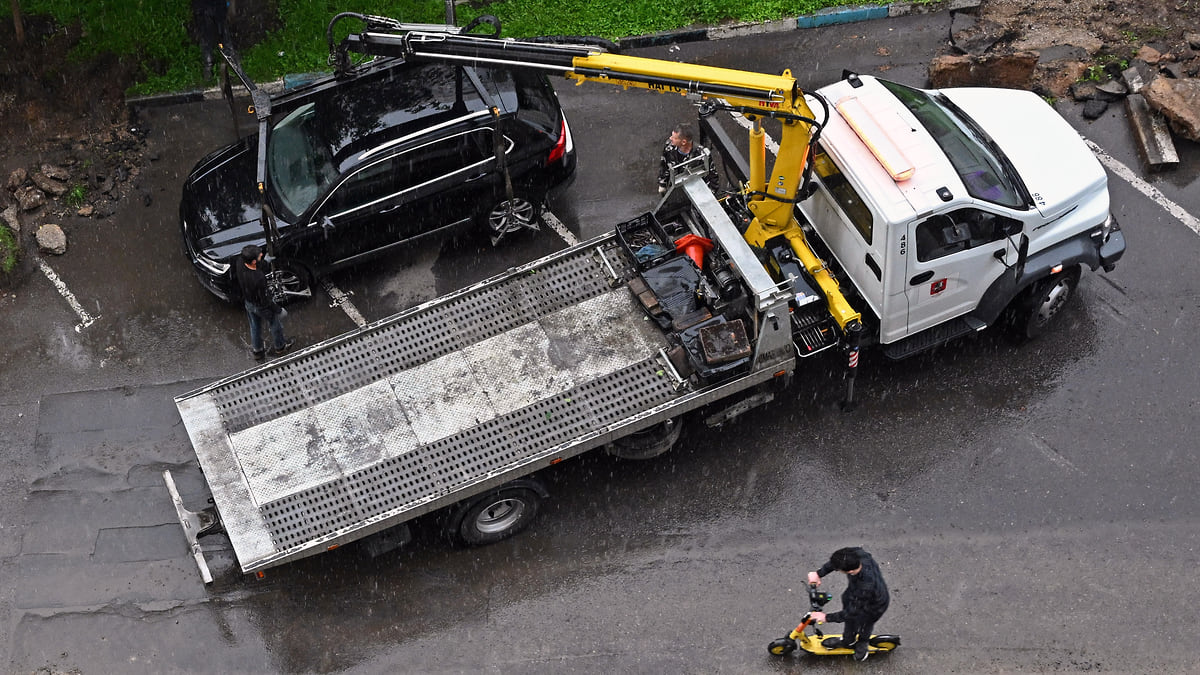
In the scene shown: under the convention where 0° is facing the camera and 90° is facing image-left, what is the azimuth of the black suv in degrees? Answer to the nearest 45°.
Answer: approximately 45°

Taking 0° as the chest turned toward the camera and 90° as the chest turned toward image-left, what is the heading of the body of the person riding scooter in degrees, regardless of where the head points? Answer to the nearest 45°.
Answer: approximately 90°

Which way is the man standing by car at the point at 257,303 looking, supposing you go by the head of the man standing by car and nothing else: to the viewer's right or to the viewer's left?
to the viewer's right

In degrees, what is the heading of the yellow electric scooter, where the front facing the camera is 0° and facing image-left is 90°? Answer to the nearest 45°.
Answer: approximately 90°

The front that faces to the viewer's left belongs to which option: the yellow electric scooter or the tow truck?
the yellow electric scooter

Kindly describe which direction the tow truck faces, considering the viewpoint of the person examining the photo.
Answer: facing away from the viewer and to the right of the viewer
